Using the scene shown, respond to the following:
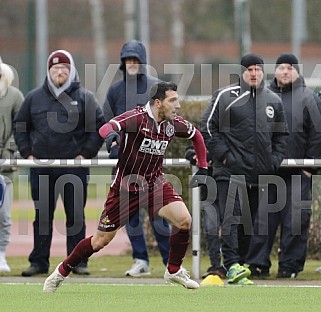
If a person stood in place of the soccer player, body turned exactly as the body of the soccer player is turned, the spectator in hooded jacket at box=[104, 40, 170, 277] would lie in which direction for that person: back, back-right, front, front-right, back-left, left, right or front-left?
back-left

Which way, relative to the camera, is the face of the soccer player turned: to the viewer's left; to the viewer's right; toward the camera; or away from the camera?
to the viewer's right

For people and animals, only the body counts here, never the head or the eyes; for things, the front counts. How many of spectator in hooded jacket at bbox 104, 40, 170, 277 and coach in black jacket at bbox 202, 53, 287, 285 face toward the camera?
2

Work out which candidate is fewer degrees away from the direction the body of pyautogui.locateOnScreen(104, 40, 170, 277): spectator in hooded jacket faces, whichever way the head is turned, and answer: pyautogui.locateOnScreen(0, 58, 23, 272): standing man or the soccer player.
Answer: the soccer player
